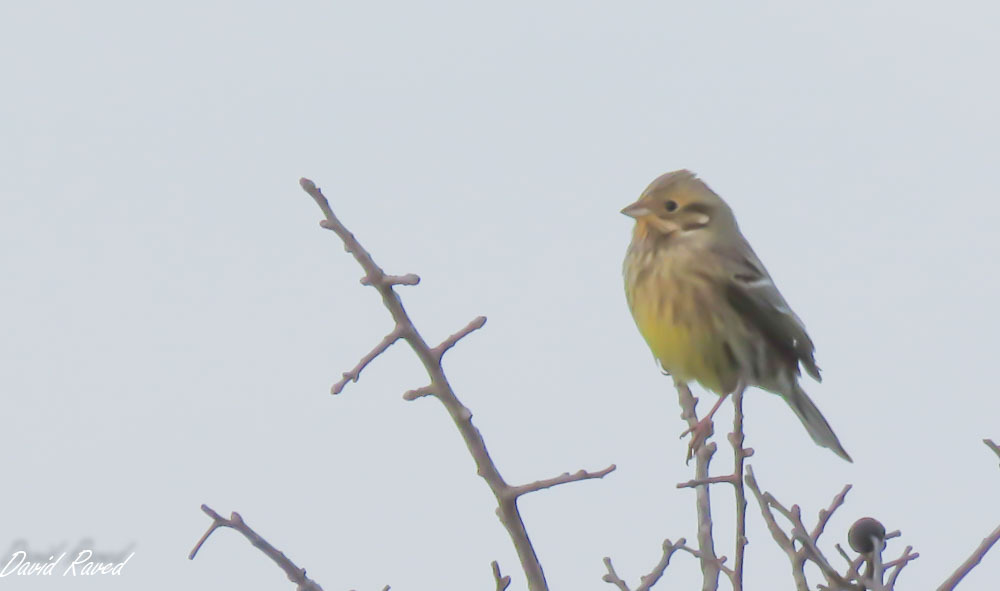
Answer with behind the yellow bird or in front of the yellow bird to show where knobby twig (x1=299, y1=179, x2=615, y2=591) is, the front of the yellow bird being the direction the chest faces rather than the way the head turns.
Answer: in front

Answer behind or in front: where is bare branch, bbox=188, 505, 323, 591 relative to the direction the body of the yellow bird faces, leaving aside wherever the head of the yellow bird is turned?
in front

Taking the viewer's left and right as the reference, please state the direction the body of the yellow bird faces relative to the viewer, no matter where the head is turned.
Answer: facing the viewer and to the left of the viewer

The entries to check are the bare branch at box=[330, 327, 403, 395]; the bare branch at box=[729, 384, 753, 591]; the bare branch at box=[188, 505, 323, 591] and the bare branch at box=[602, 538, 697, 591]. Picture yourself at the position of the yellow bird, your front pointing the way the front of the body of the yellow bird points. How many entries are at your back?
0
